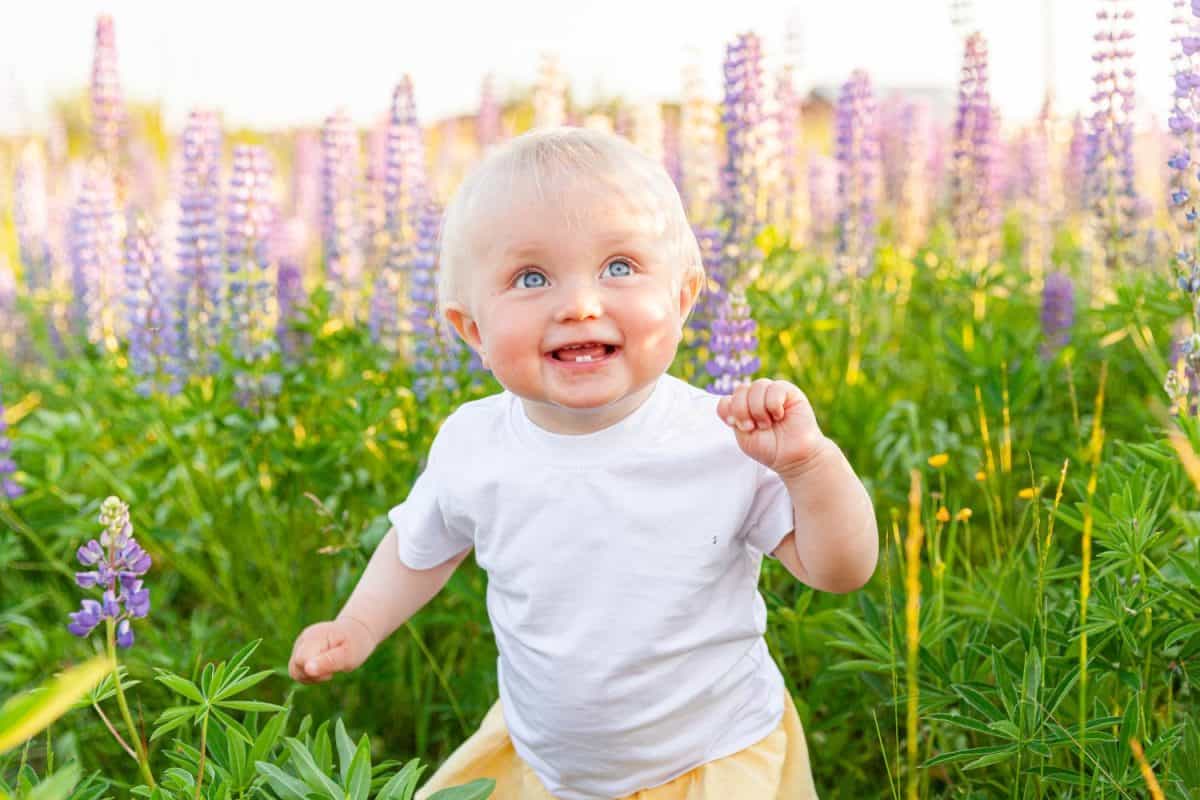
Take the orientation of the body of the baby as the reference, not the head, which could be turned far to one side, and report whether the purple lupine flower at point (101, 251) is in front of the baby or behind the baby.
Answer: behind

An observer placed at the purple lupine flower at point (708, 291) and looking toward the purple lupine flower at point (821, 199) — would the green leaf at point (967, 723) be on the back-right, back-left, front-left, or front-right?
back-right

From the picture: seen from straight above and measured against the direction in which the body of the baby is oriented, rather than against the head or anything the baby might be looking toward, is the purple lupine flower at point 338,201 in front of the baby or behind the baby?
behind

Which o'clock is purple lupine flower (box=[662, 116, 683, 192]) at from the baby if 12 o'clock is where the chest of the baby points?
The purple lupine flower is roughly at 6 o'clock from the baby.

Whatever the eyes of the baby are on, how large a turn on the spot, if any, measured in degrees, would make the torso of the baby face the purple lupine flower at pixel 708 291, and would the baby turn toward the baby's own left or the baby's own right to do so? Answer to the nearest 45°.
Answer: approximately 180°

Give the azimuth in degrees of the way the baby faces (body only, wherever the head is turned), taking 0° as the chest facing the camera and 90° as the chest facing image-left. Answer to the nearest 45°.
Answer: approximately 0°

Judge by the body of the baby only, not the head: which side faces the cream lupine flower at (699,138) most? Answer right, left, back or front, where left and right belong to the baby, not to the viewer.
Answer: back

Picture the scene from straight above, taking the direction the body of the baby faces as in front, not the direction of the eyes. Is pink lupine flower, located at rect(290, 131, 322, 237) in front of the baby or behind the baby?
behind

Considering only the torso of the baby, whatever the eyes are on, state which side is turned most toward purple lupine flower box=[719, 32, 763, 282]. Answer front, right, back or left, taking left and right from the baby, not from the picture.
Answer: back
